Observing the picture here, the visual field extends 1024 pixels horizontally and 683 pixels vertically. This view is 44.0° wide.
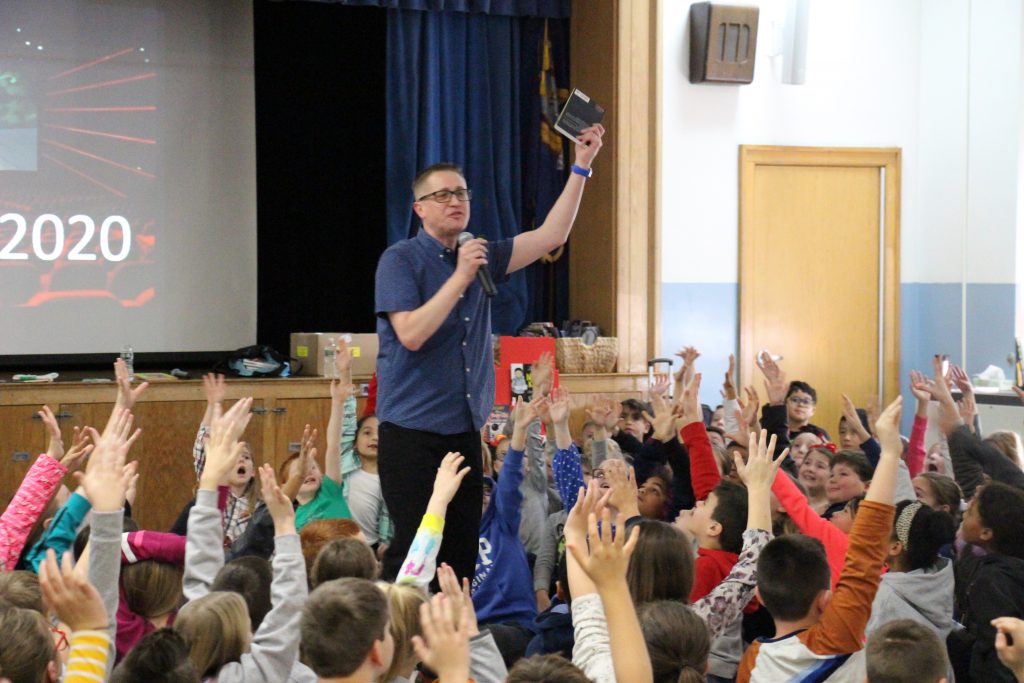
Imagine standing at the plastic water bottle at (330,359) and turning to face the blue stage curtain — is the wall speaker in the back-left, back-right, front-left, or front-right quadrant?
front-right

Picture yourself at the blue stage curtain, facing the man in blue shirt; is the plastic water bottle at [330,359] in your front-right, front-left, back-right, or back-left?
front-right

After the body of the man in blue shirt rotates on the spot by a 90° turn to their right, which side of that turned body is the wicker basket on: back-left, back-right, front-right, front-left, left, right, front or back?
back-right

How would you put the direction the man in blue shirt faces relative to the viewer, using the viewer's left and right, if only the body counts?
facing the viewer and to the right of the viewer

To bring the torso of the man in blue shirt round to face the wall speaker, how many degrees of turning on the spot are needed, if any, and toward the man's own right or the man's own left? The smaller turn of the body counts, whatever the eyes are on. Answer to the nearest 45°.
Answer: approximately 135° to the man's own left

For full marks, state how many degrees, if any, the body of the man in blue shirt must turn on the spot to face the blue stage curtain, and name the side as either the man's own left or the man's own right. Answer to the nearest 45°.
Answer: approximately 135° to the man's own left

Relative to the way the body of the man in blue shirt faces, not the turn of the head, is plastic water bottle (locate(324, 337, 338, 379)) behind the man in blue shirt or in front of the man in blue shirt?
behind

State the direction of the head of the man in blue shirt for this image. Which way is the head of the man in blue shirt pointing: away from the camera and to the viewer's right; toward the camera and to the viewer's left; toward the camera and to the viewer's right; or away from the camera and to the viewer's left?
toward the camera and to the viewer's right

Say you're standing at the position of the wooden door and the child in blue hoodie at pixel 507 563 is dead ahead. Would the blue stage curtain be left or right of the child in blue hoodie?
right

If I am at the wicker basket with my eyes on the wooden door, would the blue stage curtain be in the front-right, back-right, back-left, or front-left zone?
back-left
